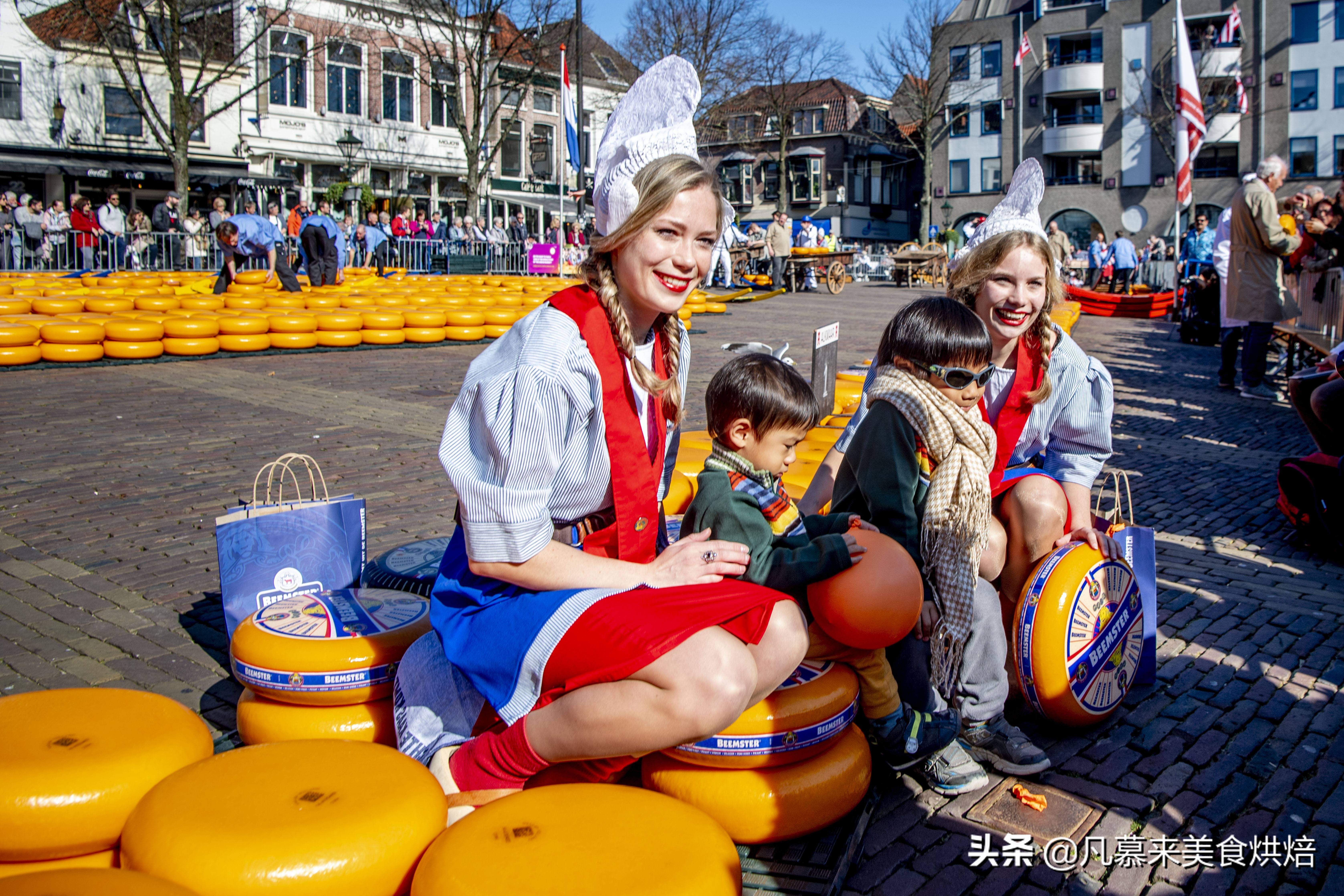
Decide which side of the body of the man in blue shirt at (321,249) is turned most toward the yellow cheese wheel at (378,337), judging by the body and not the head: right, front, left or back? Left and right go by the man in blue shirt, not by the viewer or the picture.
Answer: back

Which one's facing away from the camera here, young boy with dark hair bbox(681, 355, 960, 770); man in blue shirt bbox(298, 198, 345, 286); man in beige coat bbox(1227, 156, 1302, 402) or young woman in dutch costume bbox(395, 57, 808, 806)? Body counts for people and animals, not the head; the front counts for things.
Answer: the man in blue shirt

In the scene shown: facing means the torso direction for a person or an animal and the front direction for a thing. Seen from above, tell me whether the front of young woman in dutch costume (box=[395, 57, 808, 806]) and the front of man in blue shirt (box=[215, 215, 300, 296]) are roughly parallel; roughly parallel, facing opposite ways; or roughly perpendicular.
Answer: roughly perpendicular

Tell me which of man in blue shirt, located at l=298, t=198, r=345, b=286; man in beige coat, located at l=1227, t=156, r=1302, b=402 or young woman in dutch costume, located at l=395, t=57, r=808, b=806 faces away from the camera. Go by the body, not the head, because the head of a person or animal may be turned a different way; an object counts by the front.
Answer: the man in blue shirt

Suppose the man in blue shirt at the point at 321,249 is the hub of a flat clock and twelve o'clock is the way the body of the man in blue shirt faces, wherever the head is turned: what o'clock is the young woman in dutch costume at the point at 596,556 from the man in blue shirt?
The young woman in dutch costume is roughly at 6 o'clock from the man in blue shirt.

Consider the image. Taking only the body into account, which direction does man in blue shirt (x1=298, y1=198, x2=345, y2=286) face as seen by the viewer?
away from the camera

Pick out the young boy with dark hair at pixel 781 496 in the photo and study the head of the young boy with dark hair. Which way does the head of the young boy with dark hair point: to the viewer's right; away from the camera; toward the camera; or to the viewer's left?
to the viewer's right

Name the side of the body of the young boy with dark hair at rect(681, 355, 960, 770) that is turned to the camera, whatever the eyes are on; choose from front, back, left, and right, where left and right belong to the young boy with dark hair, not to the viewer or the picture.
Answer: right

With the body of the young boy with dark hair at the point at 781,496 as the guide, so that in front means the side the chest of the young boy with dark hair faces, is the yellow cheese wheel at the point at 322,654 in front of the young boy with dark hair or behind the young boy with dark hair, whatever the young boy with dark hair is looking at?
behind
